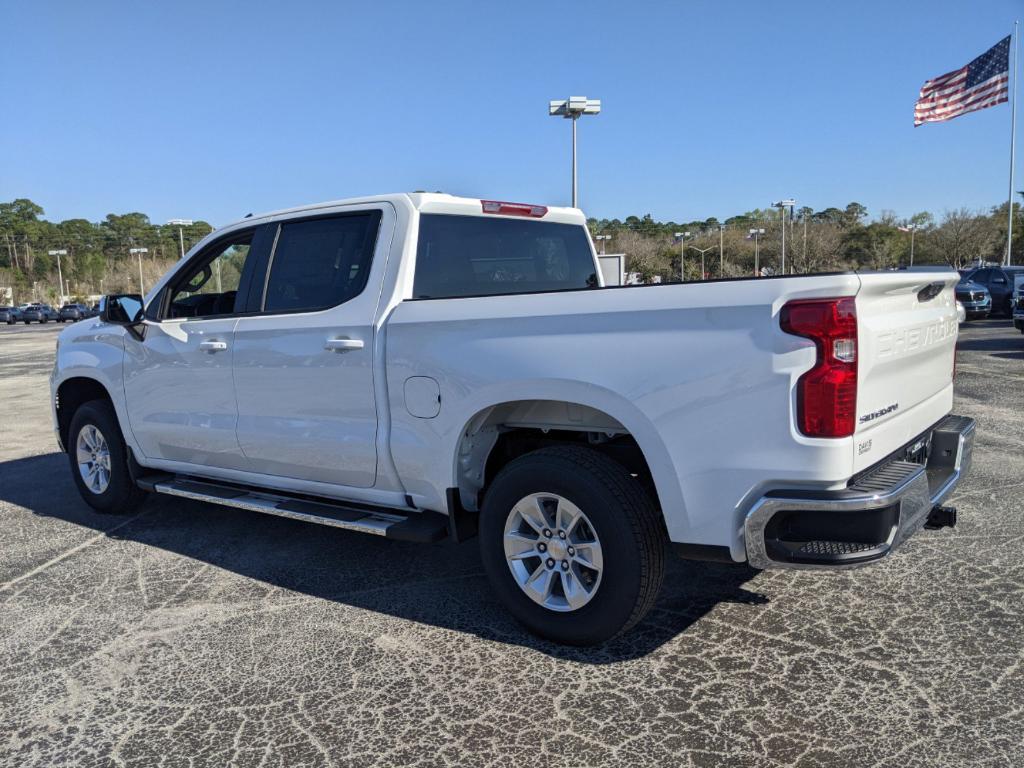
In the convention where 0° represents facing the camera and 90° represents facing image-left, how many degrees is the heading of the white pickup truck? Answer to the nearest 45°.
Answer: approximately 135°

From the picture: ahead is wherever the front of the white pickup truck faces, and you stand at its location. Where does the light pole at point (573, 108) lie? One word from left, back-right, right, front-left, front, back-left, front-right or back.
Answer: front-right

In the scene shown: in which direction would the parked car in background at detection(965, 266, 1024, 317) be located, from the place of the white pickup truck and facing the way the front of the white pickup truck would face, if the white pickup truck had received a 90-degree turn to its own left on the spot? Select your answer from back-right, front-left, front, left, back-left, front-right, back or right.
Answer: back

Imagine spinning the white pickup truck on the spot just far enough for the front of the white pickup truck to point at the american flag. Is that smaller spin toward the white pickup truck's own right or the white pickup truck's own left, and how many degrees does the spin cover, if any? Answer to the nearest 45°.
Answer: approximately 90° to the white pickup truck's own right

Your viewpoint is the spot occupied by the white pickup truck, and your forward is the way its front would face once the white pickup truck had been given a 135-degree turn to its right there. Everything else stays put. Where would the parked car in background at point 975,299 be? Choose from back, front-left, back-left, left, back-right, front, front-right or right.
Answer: front-left

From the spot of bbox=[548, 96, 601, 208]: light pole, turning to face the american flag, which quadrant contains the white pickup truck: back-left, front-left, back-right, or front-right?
back-right
